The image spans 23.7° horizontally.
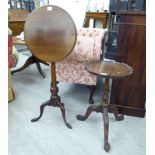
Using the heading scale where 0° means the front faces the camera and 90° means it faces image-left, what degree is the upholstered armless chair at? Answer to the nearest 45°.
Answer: approximately 45°

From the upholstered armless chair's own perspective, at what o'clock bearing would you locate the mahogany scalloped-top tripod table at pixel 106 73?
The mahogany scalloped-top tripod table is roughly at 10 o'clock from the upholstered armless chair.

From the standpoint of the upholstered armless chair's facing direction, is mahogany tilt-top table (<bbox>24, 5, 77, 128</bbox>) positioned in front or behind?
in front
